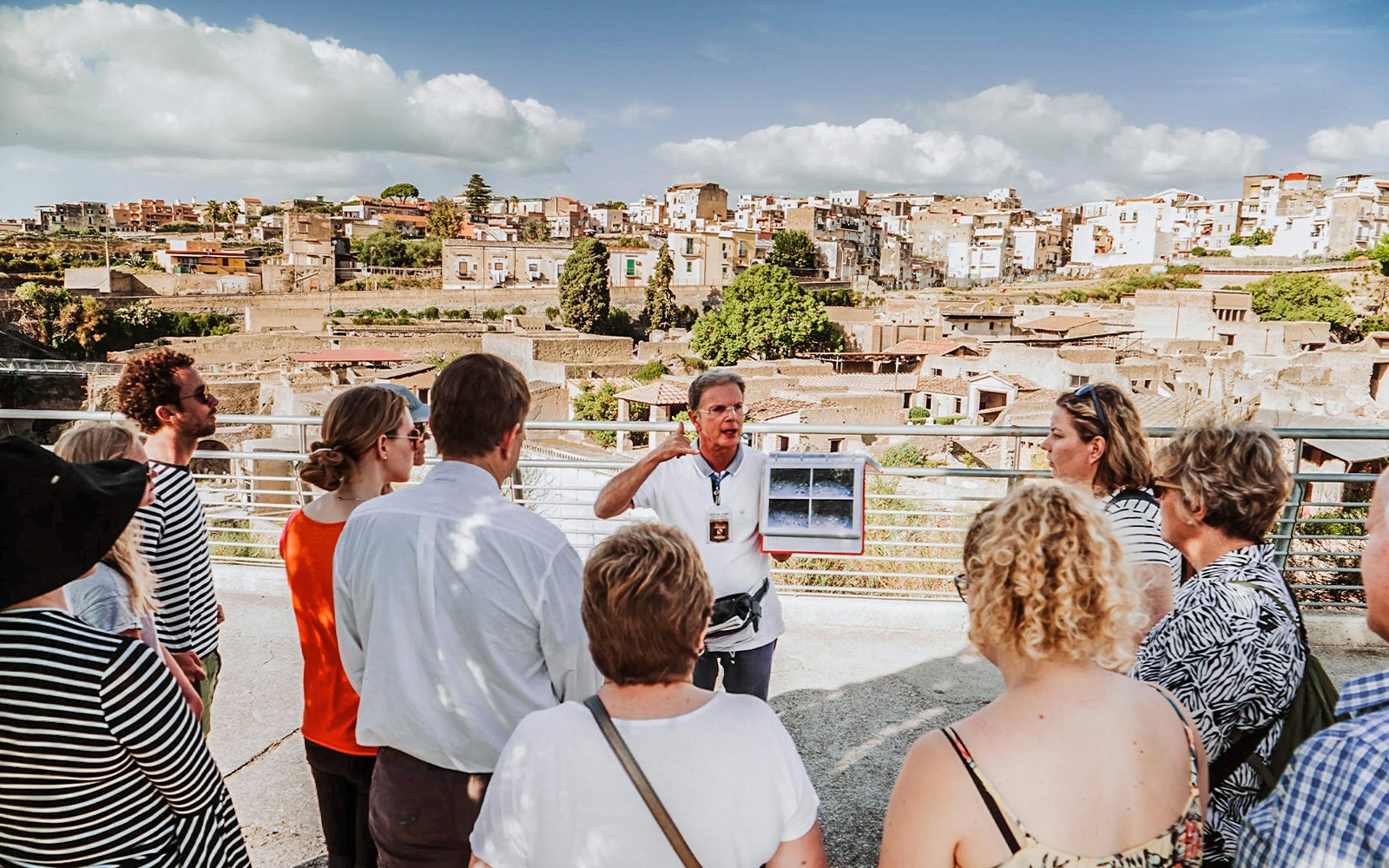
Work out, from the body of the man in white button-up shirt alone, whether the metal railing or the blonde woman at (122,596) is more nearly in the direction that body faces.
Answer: the metal railing

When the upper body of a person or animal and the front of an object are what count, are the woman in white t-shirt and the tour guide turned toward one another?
yes

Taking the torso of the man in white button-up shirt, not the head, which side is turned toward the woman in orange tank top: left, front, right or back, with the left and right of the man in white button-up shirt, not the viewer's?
left

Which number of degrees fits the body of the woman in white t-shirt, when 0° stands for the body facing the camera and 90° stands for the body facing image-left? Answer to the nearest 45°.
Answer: approximately 180°

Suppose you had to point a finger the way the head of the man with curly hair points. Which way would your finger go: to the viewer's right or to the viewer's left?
to the viewer's right

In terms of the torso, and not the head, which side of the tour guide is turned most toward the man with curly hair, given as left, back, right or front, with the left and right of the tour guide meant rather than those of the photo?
right

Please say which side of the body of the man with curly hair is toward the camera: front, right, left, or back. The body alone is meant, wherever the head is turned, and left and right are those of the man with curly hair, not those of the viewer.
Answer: right

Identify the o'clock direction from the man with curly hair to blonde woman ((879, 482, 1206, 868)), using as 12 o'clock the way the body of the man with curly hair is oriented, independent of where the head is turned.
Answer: The blonde woman is roughly at 2 o'clock from the man with curly hair.

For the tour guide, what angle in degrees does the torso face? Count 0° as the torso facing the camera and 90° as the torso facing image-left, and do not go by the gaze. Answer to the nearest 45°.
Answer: approximately 0°

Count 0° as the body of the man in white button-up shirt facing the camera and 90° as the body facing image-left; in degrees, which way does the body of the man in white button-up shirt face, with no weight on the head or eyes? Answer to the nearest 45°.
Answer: approximately 225°

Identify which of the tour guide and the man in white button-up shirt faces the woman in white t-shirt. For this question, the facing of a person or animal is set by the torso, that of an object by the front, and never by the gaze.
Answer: the tour guide

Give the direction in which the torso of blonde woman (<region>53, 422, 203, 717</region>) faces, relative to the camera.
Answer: to the viewer's right

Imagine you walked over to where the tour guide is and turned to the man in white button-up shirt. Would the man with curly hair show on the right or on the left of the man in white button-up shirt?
right
